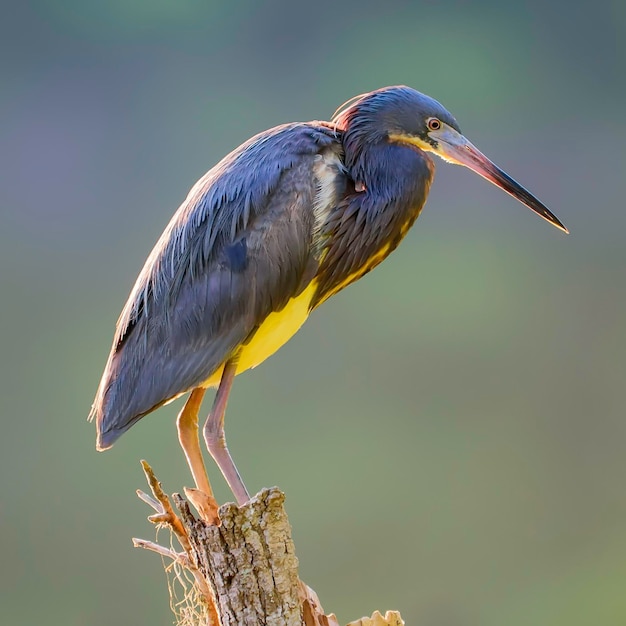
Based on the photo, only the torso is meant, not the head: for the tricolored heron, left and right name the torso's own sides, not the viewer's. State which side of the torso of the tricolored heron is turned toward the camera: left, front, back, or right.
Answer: right
